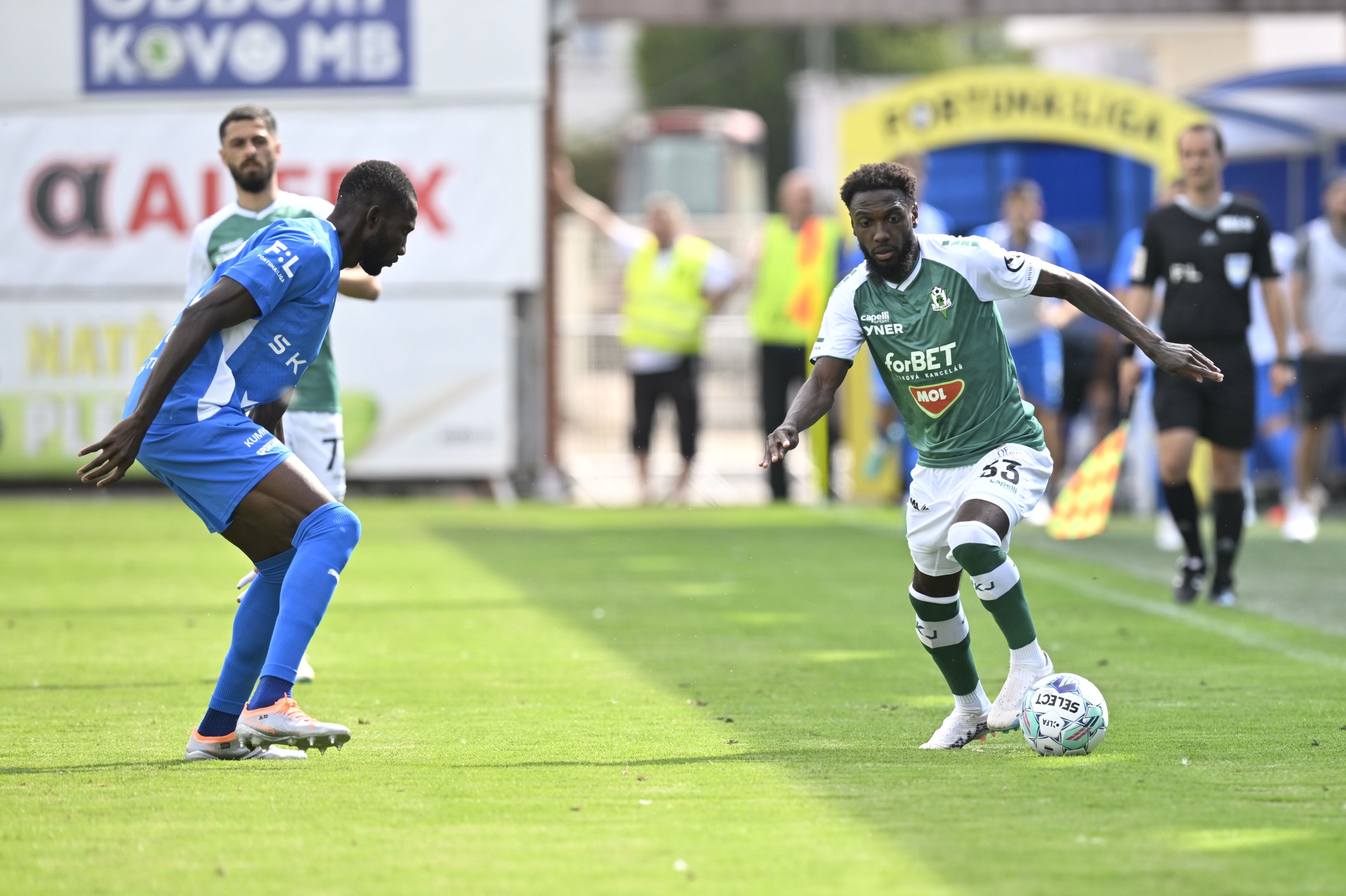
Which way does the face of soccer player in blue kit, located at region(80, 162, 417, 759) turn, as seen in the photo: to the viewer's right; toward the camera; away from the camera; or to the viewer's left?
to the viewer's right

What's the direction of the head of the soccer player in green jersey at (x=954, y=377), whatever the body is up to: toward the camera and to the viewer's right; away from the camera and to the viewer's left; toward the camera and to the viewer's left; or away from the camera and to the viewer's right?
toward the camera and to the viewer's left

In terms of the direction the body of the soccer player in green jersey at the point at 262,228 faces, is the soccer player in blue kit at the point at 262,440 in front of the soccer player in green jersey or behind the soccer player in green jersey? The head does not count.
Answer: in front

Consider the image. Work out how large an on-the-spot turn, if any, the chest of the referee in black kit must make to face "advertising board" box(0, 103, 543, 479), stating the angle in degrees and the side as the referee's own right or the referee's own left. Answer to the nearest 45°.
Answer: approximately 135° to the referee's own right

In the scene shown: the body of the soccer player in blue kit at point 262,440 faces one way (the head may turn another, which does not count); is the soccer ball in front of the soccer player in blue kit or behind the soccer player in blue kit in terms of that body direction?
in front

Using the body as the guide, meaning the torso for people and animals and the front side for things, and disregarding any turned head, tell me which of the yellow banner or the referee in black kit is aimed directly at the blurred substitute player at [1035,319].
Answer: the yellow banner

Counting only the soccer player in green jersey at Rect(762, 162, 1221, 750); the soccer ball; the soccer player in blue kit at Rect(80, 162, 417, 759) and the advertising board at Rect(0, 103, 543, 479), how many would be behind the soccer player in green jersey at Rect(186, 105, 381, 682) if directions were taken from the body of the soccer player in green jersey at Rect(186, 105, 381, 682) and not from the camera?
1

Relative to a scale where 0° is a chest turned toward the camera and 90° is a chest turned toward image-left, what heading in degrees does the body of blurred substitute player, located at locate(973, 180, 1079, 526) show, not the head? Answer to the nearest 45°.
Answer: approximately 0°

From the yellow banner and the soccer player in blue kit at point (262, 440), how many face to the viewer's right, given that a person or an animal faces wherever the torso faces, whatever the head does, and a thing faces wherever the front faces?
1

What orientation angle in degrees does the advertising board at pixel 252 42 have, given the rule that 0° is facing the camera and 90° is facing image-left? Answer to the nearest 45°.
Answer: approximately 0°

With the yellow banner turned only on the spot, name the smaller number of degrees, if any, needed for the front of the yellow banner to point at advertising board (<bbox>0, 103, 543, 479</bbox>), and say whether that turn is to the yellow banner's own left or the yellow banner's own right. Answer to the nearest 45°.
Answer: approximately 90° to the yellow banner's own right

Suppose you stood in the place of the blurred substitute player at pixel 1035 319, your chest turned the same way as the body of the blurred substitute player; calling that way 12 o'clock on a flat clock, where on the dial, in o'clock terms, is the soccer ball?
The soccer ball is roughly at 12 o'clock from the blurred substitute player.

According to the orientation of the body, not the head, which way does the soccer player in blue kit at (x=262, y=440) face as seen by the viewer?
to the viewer's right

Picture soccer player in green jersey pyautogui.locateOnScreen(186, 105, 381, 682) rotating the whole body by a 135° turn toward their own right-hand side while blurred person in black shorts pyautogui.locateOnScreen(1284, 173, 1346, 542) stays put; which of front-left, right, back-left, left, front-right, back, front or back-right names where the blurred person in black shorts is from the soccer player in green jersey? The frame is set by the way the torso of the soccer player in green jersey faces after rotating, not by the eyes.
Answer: right
